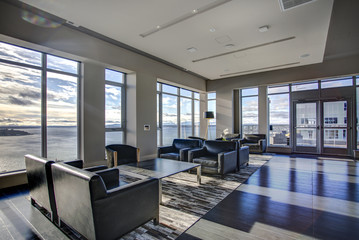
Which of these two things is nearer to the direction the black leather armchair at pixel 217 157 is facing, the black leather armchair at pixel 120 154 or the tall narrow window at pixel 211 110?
the black leather armchair

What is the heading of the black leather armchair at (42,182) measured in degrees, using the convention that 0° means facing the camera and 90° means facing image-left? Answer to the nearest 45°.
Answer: approximately 225°

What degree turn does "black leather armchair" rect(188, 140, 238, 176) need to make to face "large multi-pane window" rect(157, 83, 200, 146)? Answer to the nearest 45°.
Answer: approximately 90° to its right

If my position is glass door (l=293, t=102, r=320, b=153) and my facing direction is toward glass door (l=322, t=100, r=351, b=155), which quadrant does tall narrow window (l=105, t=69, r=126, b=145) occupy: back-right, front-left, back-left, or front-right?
back-right

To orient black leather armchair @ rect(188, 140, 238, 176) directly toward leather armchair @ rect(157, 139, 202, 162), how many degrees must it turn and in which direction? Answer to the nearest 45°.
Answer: approximately 90° to its right

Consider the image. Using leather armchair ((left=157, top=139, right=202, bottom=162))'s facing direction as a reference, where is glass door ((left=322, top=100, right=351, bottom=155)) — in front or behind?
behind

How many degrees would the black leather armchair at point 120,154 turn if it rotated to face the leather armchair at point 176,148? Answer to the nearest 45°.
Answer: approximately 45° to its left

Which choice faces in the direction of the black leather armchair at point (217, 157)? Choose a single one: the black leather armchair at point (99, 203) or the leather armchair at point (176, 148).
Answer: the black leather armchair at point (99, 203)

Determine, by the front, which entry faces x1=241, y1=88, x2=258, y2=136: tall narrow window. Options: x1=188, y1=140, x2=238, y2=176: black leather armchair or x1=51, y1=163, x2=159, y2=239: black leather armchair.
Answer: x1=51, y1=163, x2=159, y2=239: black leather armchair

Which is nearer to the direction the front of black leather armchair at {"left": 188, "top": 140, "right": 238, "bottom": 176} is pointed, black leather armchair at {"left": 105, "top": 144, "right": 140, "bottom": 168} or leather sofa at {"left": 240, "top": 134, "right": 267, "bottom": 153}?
the black leather armchair

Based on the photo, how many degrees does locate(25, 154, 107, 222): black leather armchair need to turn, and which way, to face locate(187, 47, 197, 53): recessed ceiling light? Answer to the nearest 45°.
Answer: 0° — it already faces it

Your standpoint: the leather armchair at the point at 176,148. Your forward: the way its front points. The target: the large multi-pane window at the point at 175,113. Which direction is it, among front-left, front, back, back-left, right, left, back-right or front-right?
back-right

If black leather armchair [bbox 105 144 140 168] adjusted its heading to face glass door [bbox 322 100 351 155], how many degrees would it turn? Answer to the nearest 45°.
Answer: approximately 45° to its left

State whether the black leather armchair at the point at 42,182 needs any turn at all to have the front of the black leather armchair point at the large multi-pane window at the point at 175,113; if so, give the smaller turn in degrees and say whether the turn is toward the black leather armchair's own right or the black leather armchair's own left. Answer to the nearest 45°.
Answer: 0° — it already faces it

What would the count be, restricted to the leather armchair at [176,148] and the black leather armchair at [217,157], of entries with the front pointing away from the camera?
0

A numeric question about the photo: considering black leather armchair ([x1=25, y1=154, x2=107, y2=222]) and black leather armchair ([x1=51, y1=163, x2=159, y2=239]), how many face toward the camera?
0

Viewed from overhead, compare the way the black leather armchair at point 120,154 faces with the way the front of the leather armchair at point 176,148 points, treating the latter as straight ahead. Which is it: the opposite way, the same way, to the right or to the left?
to the left

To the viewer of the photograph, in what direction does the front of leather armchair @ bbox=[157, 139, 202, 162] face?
facing the viewer and to the left of the viewer

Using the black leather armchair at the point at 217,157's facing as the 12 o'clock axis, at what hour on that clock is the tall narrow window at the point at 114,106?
The tall narrow window is roughly at 2 o'clock from the black leather armchair.

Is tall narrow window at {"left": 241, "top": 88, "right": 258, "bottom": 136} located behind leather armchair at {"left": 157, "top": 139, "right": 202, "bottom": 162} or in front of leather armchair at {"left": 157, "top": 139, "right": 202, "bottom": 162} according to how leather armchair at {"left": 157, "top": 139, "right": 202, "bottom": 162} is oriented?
behind

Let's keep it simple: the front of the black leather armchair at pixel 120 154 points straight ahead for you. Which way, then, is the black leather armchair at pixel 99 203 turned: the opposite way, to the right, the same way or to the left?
to the left

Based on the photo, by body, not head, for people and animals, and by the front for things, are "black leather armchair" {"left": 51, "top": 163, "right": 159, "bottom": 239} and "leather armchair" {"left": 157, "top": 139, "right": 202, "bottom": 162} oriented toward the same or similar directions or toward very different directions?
very different directions

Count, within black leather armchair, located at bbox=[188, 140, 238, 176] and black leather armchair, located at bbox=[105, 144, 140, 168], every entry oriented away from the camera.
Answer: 0
